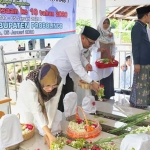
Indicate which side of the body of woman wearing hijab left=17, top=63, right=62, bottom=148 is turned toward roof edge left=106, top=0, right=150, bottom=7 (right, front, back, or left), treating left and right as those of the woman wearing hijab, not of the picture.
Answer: left

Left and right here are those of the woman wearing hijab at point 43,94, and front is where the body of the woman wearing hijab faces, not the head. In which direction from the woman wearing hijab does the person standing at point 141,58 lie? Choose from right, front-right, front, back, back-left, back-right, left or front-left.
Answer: left

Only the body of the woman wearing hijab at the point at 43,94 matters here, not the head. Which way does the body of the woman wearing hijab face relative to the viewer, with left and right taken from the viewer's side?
facing the viewer and to the right of the viewer

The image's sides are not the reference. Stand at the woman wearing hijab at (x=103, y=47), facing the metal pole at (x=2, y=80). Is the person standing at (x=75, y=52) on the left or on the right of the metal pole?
left
